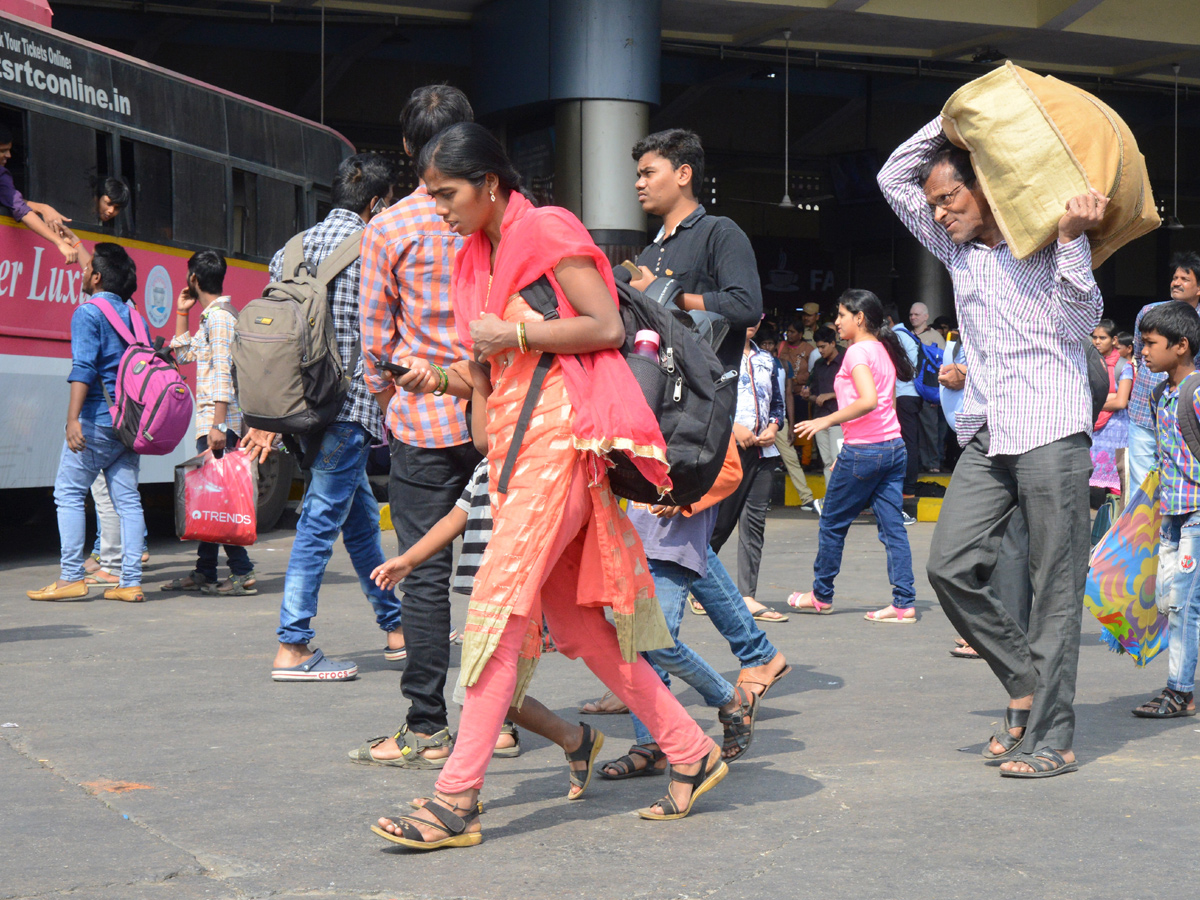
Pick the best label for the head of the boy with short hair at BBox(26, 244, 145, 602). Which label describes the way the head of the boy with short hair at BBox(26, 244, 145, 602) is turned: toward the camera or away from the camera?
away from the camera

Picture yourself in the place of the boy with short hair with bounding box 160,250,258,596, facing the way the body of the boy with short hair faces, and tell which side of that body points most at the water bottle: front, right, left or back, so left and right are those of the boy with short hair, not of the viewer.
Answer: left

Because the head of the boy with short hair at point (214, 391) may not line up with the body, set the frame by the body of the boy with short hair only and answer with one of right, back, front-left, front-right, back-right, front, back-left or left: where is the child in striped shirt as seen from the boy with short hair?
left

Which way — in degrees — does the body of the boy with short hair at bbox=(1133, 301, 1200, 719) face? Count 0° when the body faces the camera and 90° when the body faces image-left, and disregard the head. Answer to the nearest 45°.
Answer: approximately 90°

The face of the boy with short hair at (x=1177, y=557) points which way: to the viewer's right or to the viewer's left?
to the viewer's left

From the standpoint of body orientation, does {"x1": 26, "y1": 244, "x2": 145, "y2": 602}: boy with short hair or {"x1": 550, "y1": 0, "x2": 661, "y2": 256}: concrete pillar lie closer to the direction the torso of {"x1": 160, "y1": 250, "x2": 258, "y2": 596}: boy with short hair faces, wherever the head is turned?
the boy with short hair

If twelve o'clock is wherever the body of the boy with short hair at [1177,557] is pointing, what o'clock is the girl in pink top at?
The girl in pink top is roughly at 2 o'clock from the boy with short hair.
